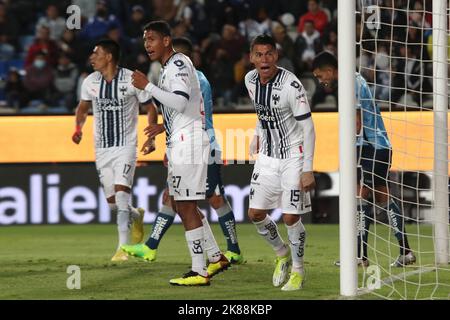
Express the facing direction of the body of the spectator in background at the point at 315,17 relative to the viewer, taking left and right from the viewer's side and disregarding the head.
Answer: facing the viewer

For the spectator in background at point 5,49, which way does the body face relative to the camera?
toward the camera

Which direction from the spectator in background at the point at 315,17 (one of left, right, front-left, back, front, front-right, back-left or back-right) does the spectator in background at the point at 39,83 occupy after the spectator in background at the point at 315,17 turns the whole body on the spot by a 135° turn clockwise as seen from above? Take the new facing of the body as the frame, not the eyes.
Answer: front-left

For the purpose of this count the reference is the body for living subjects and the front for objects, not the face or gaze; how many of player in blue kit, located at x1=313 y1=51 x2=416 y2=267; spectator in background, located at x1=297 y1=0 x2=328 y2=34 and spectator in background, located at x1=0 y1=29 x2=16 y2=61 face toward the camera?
2

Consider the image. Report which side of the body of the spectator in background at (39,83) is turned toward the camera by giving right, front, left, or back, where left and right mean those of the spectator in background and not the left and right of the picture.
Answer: front

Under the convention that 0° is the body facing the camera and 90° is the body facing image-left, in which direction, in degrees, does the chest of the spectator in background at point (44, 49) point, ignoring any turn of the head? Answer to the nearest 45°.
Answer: approximately 0°

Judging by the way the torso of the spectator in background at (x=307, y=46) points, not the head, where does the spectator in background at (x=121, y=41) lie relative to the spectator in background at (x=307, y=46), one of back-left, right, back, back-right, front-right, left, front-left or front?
right

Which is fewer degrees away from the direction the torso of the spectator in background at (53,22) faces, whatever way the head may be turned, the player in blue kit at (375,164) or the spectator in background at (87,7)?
the player in blue kit

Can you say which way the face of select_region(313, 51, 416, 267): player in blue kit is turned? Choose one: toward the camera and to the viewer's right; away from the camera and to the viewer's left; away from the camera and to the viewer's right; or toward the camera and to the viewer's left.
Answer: toward the camera and to the viewer's left
